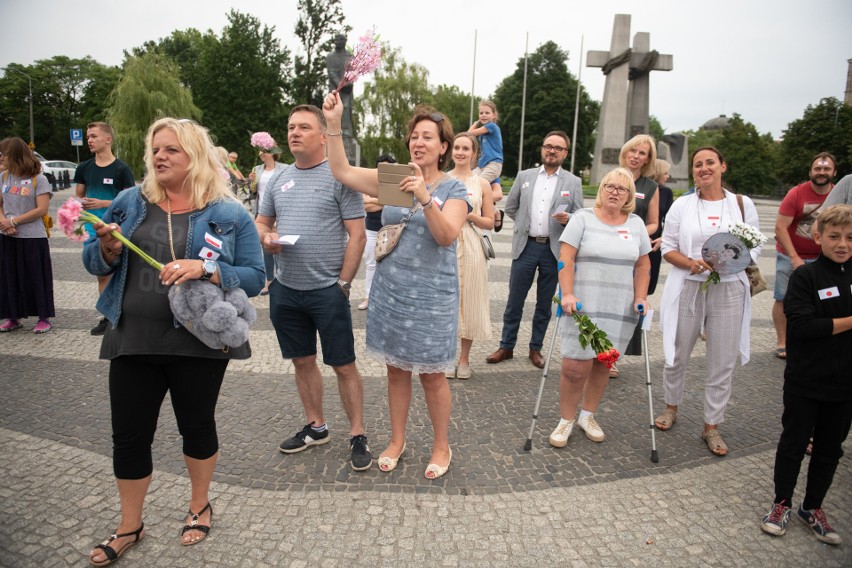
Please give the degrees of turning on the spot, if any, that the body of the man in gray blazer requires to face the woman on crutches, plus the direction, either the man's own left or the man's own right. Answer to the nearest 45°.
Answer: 0° — they already face them

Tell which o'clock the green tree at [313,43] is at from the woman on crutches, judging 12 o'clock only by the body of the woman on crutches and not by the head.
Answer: The green tree is roughly at 5 o'clock from the woman on crutches.

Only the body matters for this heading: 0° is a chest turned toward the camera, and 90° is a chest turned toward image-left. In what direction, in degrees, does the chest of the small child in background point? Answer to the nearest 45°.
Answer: approximately 45°

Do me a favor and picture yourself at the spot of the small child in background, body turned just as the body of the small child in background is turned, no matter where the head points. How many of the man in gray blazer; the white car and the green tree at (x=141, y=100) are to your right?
2

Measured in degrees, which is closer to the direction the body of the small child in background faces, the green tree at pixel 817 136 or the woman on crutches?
the woman on crutches

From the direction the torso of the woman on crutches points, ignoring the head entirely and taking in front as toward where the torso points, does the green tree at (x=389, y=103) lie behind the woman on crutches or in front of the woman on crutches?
behind

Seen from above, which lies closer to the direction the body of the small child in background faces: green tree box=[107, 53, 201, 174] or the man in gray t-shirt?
the man in gray t-shirt

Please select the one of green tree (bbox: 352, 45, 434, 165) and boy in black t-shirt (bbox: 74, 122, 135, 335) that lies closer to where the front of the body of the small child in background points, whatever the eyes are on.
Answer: the boy in black t-shirt

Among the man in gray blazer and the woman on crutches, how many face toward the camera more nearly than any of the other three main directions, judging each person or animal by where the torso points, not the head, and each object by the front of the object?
2

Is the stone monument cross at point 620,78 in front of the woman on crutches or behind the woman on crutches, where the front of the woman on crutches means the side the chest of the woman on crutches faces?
behind

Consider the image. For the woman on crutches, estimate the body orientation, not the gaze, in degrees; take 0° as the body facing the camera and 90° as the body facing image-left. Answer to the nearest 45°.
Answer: approximately 0°
